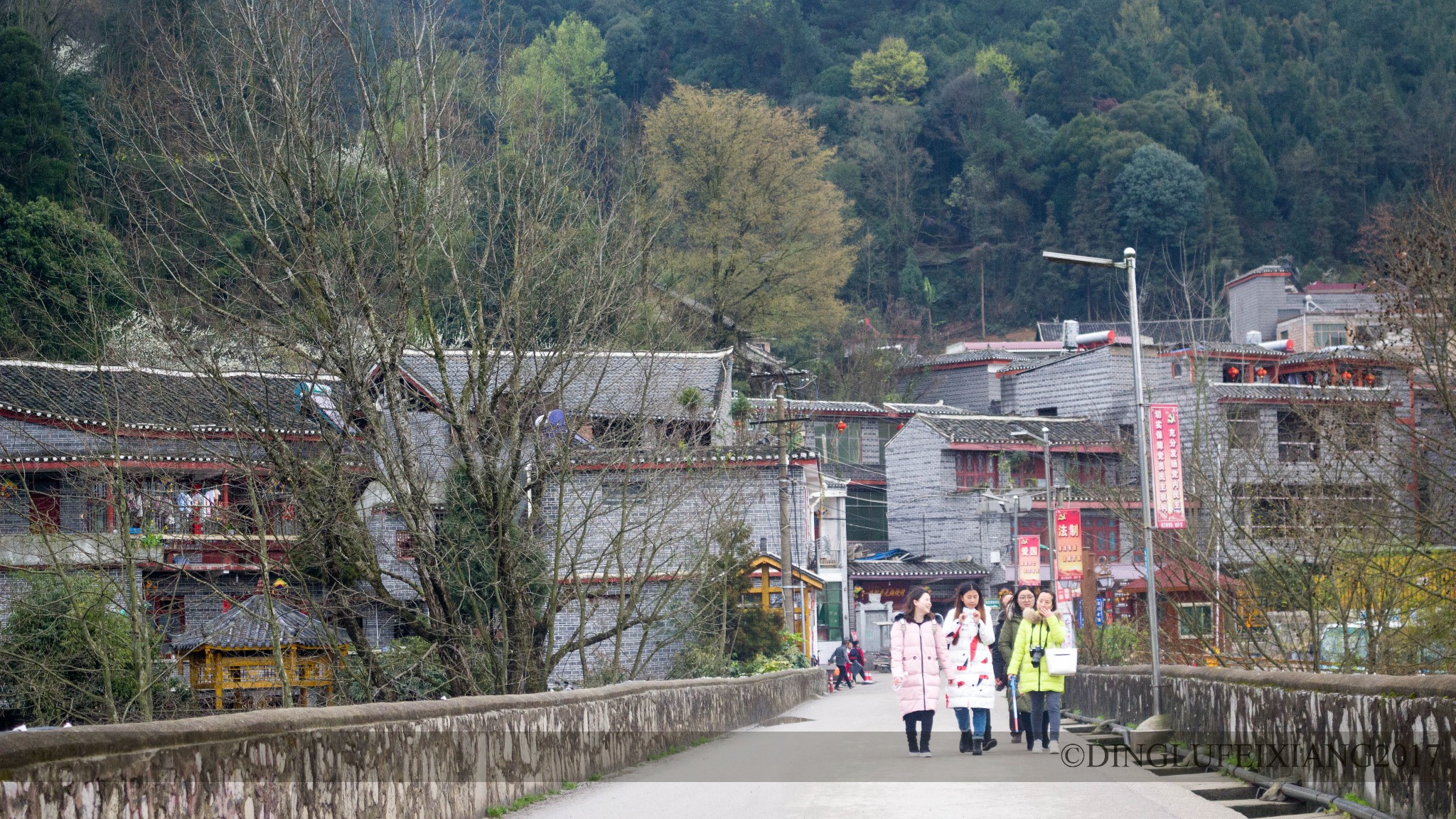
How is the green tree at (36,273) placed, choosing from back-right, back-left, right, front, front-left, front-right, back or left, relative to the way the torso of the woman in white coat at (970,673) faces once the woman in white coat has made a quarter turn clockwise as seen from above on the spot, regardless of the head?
front-right

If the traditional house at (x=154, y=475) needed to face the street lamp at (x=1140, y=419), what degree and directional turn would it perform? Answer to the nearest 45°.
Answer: approximately 45° to its left

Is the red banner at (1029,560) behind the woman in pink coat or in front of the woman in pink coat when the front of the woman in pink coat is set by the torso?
behind

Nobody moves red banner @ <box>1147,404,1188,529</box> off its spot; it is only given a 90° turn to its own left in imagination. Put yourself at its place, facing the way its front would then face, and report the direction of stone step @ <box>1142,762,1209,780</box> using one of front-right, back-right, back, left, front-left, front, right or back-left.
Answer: right

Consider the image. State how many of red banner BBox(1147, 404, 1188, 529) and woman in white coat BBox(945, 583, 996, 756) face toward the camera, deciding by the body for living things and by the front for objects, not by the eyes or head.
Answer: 2

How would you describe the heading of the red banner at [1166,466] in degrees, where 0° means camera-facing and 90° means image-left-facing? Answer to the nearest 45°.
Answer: approximately 0°

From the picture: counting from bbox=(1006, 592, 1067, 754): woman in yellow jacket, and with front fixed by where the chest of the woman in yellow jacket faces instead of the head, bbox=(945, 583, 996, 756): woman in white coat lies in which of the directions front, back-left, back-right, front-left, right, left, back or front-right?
right

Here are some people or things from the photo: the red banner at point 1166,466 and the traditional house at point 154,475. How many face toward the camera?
2

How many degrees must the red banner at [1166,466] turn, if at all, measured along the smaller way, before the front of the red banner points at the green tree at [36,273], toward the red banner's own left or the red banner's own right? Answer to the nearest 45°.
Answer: approximately 90° to the red banner's own right
